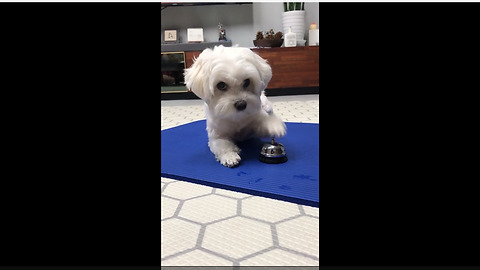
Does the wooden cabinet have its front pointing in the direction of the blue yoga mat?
yes

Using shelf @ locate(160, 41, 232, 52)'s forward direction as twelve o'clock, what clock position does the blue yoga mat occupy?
The blue yoga mat is roughly at 12 o'clock from the shelf.

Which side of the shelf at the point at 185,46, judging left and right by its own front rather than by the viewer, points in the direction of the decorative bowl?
left

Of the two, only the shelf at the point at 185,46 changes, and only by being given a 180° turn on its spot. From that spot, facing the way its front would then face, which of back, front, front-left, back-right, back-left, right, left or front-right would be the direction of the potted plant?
right

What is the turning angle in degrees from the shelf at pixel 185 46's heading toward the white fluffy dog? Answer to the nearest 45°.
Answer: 0° — it already faces it

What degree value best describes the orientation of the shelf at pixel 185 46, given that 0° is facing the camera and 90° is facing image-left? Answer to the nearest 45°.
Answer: approximately 0°
